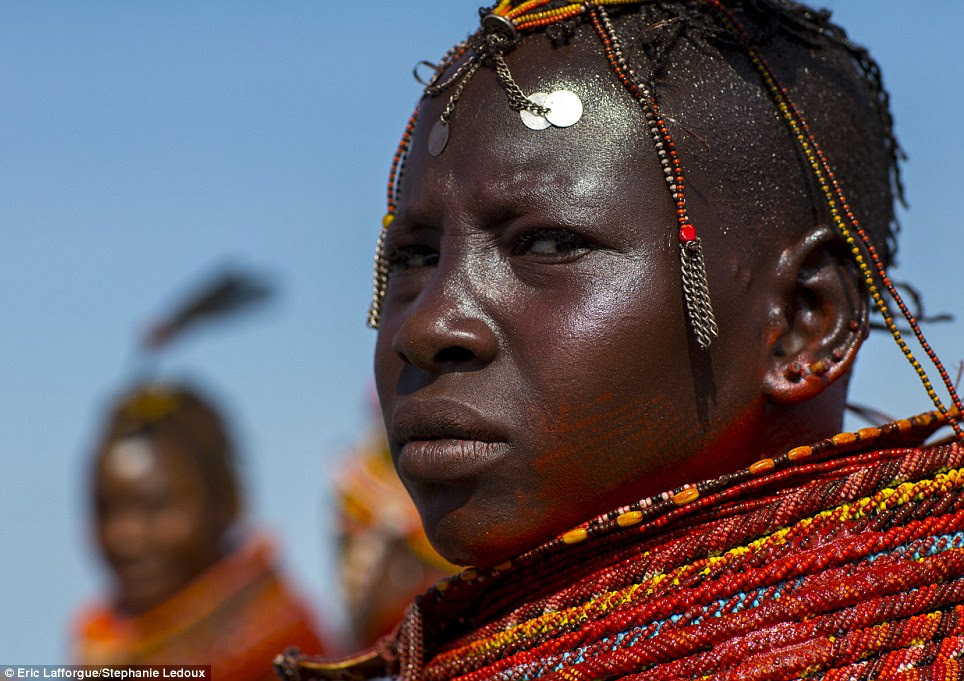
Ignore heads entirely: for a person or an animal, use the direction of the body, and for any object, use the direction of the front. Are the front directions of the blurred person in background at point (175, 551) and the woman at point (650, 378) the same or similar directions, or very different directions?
same or similar directions

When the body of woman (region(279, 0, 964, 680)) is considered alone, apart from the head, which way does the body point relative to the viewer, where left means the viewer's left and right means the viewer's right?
facing the viewer and to the left of the viewer

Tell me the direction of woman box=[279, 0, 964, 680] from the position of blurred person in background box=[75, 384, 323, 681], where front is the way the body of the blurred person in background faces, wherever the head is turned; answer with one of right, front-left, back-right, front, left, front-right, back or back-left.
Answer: front-left

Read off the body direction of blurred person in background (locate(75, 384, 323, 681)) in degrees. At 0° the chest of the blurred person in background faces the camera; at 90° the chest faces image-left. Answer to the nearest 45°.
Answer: approximately 45°

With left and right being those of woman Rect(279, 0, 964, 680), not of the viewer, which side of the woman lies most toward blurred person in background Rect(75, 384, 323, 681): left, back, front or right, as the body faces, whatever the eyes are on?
right

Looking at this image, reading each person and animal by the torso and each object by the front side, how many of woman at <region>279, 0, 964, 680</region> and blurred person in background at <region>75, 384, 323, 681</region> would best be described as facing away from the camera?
0

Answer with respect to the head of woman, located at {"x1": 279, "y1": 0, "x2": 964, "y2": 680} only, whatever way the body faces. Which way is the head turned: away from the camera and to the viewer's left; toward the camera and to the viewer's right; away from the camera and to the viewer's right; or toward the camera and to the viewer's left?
toward the camera and to the viewer's left
